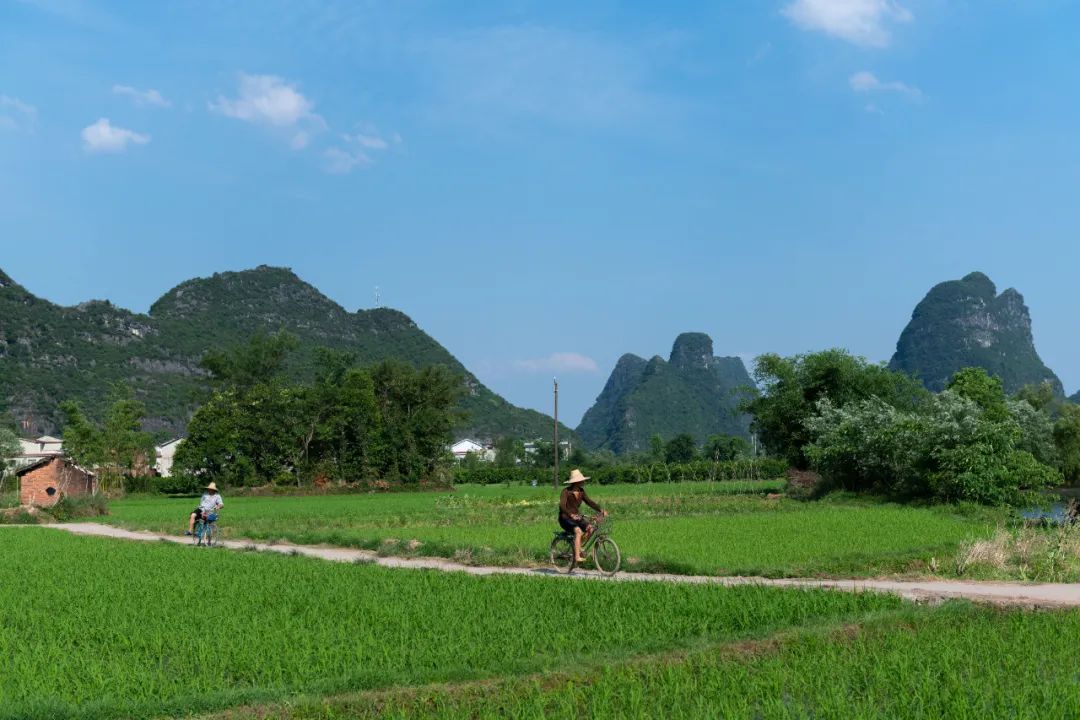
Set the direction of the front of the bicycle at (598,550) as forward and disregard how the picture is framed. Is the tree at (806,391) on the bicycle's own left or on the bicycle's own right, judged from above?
on the bicycle's own left

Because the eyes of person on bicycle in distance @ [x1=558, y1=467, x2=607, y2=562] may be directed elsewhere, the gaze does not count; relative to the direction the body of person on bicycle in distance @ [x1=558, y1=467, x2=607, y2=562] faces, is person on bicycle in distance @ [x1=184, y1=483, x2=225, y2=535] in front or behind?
behind

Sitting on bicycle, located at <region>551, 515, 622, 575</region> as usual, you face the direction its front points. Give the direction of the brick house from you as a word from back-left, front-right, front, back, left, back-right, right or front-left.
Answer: back

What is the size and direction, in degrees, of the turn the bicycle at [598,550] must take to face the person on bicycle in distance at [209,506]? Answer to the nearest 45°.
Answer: approximately 180°

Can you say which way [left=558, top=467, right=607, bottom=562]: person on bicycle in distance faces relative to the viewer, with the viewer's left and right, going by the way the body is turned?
facing the viewer and to the right of the viewer

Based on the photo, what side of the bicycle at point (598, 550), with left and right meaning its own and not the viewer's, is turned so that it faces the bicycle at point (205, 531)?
back
